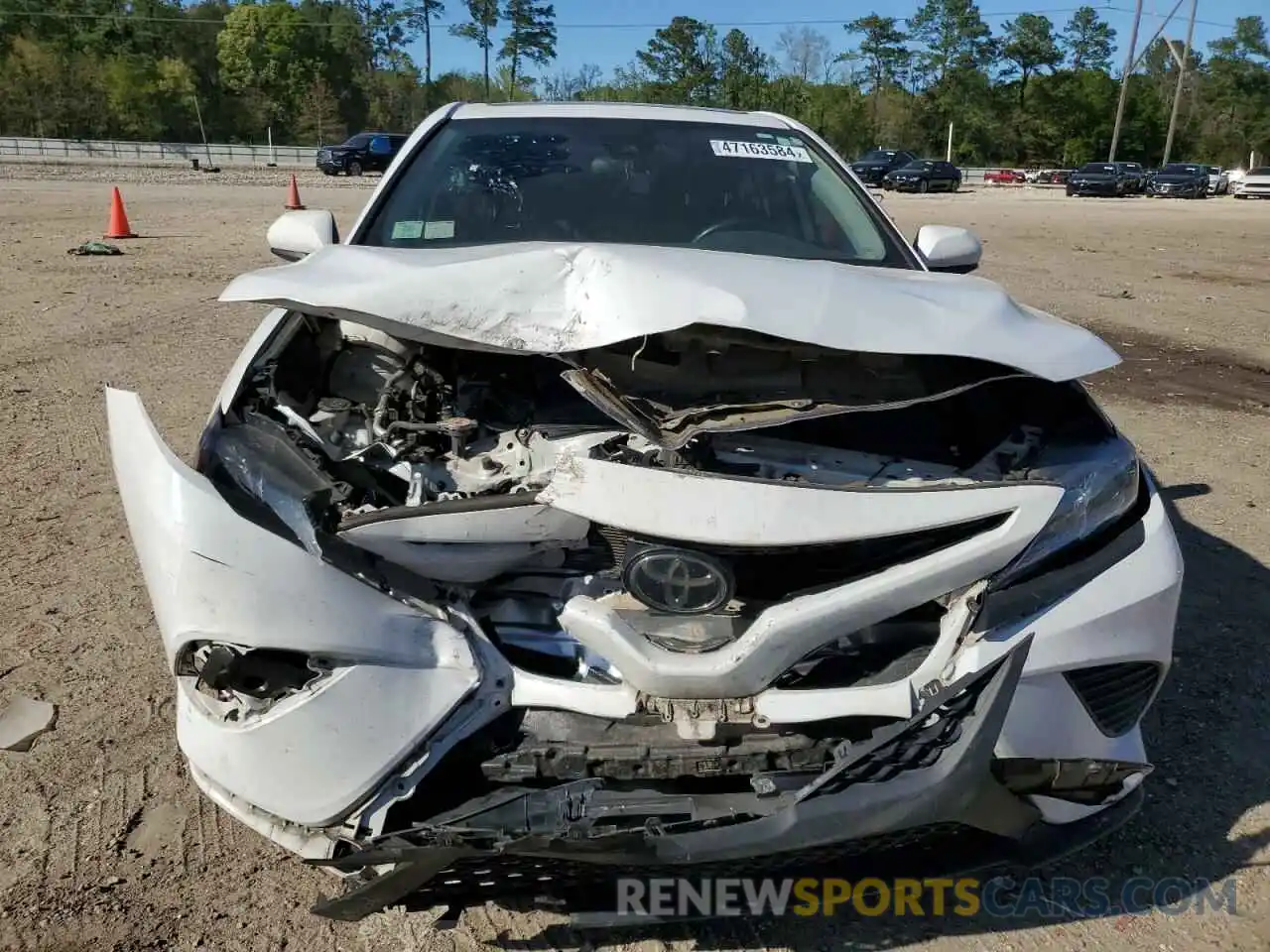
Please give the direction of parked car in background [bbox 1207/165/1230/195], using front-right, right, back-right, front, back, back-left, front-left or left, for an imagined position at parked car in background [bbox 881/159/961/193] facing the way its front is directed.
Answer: back

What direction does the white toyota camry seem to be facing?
toward the camera

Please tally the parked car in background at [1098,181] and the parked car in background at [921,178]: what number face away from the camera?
0

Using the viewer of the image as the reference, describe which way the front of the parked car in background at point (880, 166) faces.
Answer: facing the viewer and to the left of the viewer

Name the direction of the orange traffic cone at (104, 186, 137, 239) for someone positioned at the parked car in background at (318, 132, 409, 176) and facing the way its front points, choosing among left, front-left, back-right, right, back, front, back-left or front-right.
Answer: front-left

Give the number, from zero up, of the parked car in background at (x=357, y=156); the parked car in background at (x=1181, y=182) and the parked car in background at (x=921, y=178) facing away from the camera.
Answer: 0

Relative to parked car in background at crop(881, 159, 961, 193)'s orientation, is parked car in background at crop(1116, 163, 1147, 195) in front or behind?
behind

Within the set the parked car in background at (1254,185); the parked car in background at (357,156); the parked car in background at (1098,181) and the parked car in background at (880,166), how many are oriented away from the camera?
0

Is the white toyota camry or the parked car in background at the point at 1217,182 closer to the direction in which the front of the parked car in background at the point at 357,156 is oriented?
the white toyota camry

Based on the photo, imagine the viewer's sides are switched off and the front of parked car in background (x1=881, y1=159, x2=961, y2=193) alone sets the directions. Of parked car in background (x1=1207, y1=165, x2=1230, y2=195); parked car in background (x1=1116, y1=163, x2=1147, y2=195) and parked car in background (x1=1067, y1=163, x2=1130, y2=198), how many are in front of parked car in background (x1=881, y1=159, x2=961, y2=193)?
0
